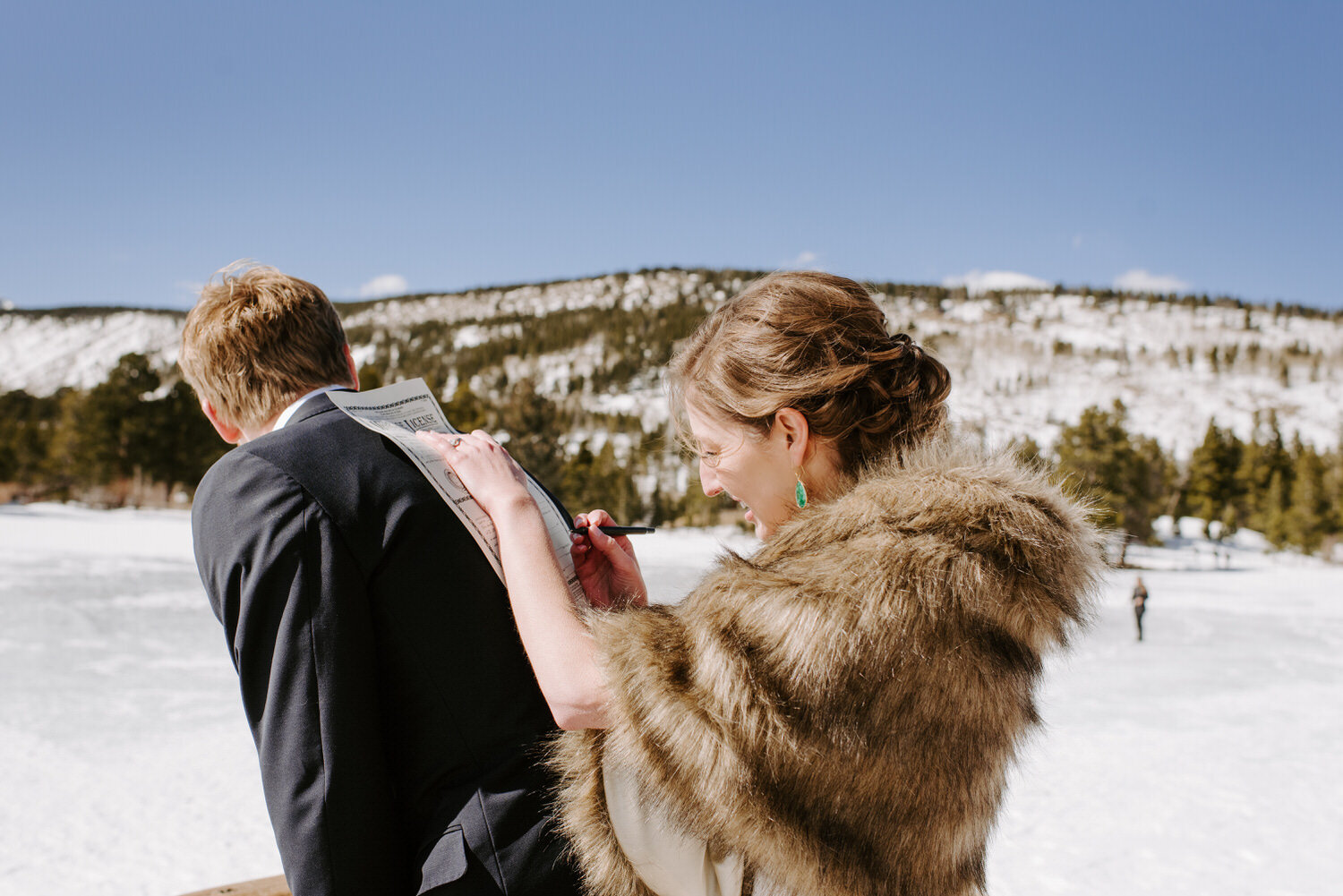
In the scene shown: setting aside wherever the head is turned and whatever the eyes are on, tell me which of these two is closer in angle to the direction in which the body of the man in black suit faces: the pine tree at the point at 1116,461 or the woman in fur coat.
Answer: the pine tree

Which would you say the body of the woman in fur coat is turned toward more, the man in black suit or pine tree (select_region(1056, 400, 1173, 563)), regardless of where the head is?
the man in black suit

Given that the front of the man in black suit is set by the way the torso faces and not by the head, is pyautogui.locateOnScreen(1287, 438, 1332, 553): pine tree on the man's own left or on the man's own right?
on the man's own right

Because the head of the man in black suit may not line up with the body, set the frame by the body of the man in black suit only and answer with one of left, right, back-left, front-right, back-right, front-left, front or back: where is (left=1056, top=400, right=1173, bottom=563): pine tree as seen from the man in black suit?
right

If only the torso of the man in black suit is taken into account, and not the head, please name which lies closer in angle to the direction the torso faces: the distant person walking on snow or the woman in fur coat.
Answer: the distant person walking on snow

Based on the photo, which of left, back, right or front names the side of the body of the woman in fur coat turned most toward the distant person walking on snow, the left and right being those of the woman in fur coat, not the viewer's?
right

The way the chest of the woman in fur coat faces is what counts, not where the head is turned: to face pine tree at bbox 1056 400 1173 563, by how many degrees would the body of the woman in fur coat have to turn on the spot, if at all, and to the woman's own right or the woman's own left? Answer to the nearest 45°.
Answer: approximately 90° to the woman's own right

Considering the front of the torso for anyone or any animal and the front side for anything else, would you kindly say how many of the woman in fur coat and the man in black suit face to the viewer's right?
0

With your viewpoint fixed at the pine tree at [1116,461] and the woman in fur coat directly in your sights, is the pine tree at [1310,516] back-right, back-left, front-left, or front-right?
back-left

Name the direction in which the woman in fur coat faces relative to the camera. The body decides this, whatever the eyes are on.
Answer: to the viewer's left

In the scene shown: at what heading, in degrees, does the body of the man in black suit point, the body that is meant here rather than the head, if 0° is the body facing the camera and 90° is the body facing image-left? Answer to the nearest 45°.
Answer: approximately 135°

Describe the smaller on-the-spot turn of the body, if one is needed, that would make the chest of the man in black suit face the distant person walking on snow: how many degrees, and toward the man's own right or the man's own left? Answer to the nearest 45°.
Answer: approximately 90° to the man's own right
